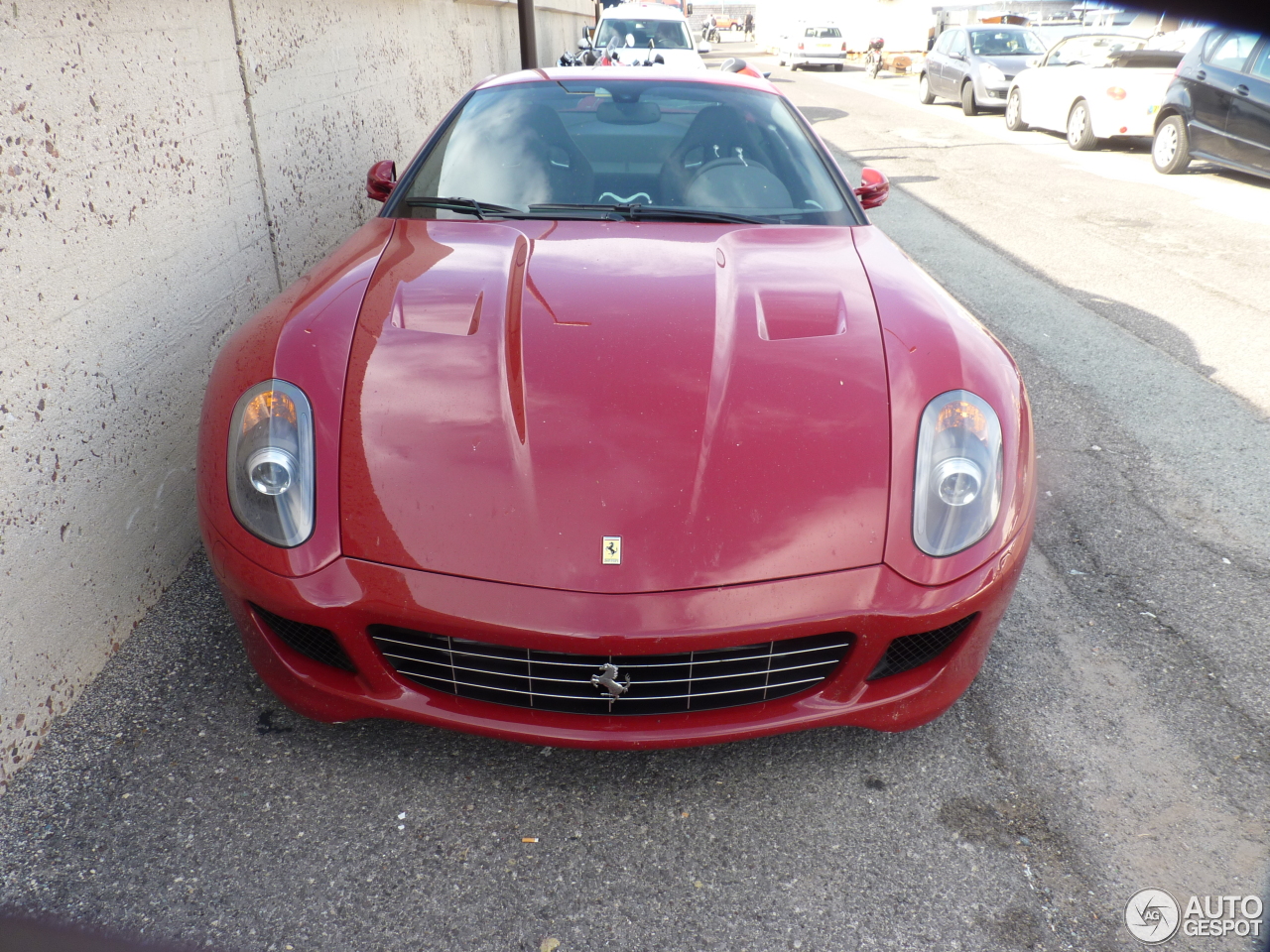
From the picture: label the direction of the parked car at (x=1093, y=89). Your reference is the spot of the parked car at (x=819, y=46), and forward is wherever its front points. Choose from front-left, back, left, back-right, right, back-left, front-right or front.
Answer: back

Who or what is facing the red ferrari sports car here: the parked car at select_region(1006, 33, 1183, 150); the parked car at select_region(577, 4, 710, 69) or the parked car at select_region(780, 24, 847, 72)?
the parked car at select_region(577, 4, 710, 69)

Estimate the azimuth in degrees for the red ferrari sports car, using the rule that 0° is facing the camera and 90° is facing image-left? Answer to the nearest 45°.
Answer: approximately 0°

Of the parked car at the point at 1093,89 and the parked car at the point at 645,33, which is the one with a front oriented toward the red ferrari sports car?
the parked car at the point at 645,33

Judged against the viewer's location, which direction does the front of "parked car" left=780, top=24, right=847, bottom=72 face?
facing away from the viewer

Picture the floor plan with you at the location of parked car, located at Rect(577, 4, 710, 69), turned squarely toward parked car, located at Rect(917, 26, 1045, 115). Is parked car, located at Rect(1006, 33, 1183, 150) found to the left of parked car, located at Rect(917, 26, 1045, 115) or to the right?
right

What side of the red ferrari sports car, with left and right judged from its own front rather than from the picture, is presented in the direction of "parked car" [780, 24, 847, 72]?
back

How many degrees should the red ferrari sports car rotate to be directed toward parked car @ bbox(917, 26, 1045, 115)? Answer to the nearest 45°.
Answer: approximately 180°

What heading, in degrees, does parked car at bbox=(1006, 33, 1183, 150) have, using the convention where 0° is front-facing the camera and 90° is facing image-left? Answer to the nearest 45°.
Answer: approximately 135°

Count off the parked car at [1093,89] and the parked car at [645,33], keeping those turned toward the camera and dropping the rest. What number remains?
1

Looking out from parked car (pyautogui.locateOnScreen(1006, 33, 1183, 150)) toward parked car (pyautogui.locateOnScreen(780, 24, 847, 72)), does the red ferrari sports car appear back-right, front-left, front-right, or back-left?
back-left

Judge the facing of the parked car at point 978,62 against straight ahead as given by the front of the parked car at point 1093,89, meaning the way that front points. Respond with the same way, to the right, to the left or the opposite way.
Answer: the opposite way

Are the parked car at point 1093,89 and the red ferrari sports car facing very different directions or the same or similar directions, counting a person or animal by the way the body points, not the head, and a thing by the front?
very different directions

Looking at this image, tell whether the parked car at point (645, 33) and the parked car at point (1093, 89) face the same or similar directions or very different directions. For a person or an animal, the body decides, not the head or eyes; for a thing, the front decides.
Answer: very different directions
